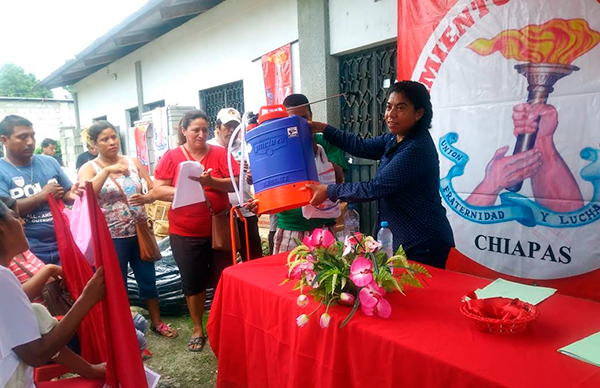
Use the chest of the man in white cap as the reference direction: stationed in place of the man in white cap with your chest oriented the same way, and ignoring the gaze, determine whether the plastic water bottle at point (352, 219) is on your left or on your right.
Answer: on your left

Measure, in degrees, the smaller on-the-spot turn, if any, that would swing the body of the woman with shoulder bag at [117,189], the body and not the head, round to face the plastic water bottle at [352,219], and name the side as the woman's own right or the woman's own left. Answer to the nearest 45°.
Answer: approximately 45° to the woman's own left

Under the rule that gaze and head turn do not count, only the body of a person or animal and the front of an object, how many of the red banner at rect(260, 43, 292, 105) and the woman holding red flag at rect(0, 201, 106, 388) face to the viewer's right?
1

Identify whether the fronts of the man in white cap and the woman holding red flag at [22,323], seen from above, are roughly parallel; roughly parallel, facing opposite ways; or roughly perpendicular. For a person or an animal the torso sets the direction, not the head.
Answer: roughly perpendicular

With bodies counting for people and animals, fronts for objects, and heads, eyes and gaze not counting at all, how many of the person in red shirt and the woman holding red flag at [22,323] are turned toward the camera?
1

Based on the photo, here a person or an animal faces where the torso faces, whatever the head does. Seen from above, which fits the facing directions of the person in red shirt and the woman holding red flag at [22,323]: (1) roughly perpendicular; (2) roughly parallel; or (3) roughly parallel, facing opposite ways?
roughly perpendicular

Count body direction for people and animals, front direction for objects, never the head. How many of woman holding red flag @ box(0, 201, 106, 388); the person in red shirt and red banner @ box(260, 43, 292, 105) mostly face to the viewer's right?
1

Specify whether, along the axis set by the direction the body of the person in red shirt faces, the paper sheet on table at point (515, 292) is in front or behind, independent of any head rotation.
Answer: in front

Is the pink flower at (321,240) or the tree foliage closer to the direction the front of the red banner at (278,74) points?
the pink flower

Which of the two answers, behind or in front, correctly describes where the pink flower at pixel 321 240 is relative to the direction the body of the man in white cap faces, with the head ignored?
in front

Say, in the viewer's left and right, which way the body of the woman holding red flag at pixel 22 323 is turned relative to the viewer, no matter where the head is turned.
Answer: facing to the right of the viewer

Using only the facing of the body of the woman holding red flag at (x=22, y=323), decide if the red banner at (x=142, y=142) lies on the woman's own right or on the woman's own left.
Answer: on the woman's own left

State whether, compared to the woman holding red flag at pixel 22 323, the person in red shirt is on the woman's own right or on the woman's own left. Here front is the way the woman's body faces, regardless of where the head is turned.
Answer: on the woman's own left
